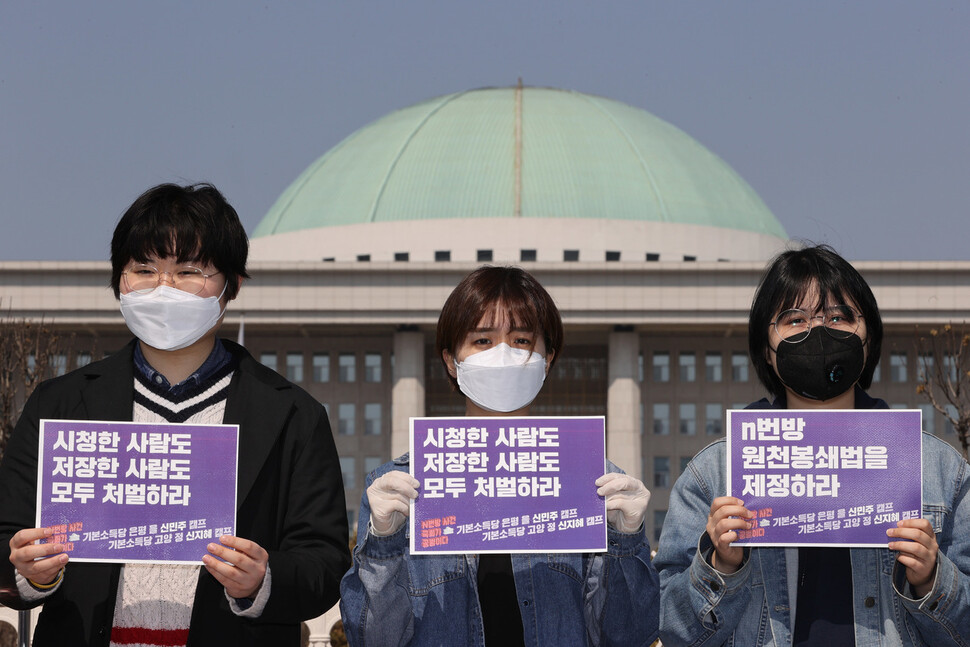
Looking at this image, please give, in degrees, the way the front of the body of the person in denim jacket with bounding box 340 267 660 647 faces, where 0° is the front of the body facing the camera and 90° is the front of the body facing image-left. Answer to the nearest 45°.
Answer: approximately 0°

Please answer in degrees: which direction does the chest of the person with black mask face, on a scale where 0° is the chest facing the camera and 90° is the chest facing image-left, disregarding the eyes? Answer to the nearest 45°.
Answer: approximately 0°

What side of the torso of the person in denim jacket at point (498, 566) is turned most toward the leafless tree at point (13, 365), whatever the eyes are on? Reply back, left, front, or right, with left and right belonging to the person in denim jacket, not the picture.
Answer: back

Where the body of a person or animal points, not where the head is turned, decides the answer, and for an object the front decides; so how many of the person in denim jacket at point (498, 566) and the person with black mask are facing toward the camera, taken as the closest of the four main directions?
2

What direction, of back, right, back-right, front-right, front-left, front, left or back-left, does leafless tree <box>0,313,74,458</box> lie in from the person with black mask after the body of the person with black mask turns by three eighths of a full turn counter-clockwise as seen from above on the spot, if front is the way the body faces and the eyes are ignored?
left

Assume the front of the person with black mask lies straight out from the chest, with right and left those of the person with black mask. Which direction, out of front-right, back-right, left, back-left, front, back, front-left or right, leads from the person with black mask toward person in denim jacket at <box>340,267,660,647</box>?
right

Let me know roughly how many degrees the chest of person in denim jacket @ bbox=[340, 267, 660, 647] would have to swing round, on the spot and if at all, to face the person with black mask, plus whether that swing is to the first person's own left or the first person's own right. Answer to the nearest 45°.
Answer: approximately 90° to the first person's own left
